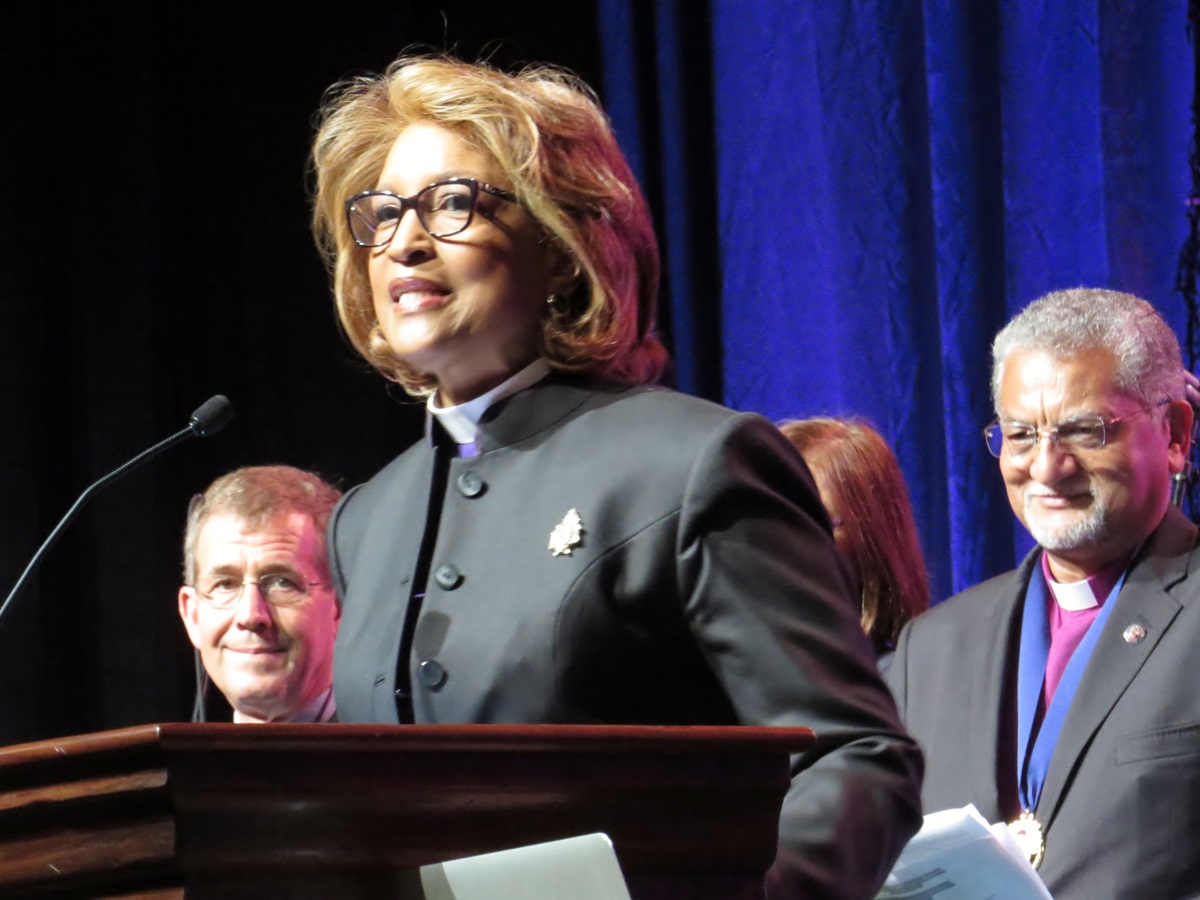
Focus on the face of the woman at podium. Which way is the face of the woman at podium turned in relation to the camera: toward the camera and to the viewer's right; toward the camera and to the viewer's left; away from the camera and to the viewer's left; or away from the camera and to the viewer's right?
toward the camera and to the viewer's left

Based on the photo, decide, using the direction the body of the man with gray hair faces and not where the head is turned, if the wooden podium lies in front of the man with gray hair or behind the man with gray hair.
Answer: in front

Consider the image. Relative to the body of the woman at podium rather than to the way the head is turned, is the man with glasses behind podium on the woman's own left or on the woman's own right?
on the woman's own right

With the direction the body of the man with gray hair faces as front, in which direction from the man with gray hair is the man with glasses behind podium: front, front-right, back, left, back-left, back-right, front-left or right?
front-right

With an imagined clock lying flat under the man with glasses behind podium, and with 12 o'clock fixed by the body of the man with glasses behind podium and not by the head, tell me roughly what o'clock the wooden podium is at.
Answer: The wooden podium is roughly at 12 o'clock from the man with glasses behind podium.

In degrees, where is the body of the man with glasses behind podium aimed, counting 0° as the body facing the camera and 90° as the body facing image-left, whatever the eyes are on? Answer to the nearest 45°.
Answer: approximately 0°

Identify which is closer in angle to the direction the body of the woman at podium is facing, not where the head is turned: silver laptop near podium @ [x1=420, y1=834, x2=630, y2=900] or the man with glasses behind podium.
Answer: the silver laptop near podium

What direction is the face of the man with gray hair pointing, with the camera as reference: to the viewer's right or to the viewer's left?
to the viewer's left

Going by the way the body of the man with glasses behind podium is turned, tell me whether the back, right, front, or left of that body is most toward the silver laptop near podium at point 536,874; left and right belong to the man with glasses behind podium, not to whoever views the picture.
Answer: front

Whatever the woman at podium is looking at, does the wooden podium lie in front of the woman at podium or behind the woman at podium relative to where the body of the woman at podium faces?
in front
